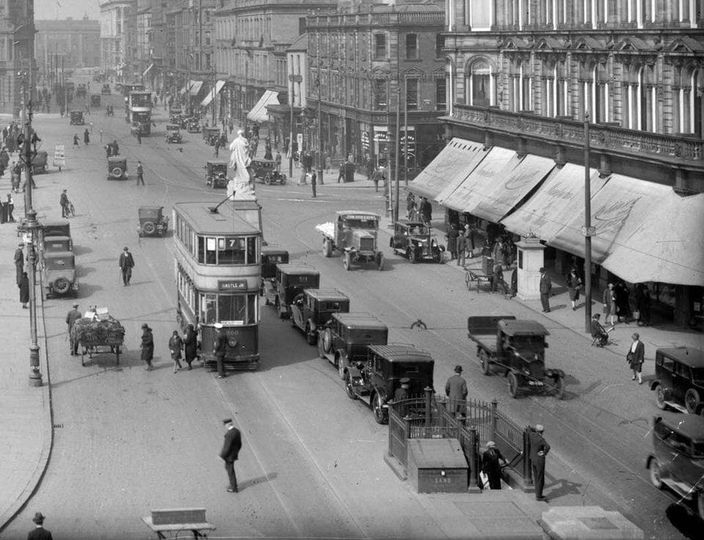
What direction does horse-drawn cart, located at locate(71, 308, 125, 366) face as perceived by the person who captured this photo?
facing away from the viewer

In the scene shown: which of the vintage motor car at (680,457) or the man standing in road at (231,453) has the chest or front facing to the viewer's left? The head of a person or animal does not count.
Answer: the man standing in road

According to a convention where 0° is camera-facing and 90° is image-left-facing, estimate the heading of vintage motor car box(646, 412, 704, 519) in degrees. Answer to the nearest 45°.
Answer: approximately 315°
